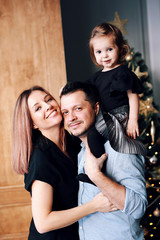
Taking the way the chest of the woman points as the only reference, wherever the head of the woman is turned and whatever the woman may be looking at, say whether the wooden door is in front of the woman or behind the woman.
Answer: behind

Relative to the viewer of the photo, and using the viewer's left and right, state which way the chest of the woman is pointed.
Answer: facing the viewer and to the right of the viewer

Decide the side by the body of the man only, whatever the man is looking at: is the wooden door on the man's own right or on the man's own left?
on the man's own right

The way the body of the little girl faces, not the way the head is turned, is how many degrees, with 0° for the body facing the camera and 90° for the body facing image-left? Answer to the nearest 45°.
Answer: approximately 45°
